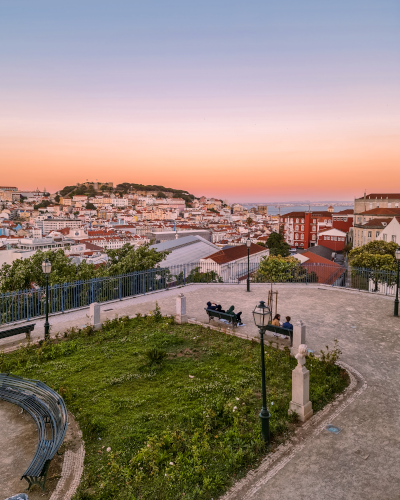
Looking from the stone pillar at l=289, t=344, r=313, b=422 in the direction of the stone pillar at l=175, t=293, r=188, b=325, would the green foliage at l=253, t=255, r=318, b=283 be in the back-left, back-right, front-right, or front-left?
front-right

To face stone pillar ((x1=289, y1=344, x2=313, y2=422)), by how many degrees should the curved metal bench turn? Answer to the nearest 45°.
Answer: approximately 135° to its left

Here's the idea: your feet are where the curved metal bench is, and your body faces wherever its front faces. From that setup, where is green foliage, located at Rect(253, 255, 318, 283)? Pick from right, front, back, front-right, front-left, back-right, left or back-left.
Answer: back

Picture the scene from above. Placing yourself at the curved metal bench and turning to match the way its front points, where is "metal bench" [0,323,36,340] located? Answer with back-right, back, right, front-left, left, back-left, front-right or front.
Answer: back-right

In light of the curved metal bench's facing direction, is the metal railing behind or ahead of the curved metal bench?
behind

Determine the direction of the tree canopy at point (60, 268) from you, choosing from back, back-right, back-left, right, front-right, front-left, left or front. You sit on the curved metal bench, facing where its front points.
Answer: back-right

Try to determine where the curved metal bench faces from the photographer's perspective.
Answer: facing the viewer and to the left of the viewer
